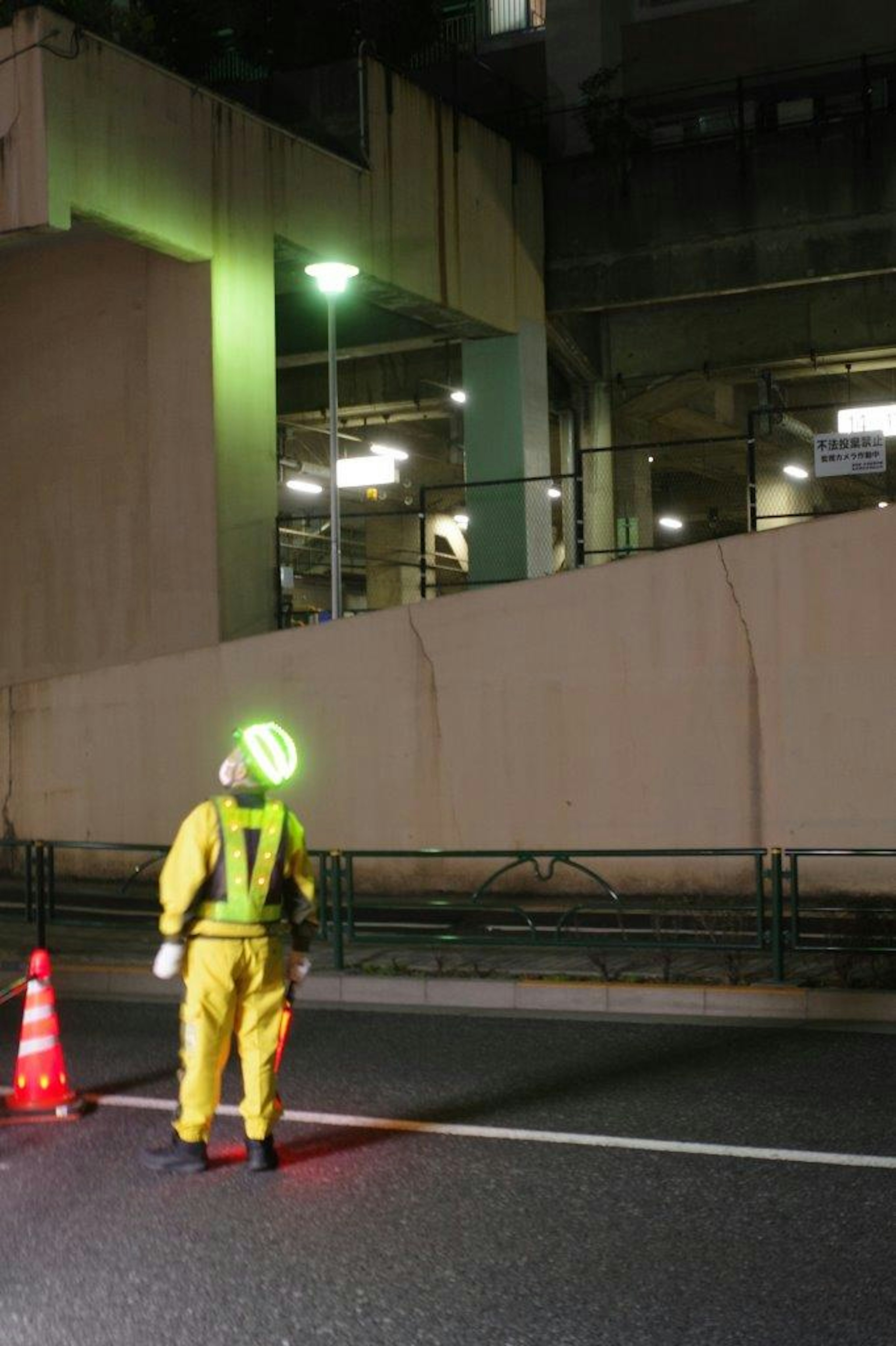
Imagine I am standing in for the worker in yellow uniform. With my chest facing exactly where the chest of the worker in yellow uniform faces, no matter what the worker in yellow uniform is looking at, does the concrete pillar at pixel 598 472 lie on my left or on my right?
on my right

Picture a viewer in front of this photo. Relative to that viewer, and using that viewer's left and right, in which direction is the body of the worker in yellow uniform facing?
facing away from the viewer and to the left of the viewer

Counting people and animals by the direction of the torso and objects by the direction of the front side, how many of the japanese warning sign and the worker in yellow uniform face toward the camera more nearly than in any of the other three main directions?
1

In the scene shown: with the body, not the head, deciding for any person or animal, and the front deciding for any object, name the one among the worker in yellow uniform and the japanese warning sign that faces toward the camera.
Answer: the japanese warning sign

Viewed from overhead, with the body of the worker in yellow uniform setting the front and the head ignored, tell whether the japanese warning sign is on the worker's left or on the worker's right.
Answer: on the worker's right

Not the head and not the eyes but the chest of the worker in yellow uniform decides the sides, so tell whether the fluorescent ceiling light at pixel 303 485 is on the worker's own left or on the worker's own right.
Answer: on the worker's own right

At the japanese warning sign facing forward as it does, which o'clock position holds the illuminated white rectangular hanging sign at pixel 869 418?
The illuminated white rectangular hanging sign is roughly at 6 o'clock from the japanese warning sign.

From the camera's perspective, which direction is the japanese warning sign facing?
toward the camera

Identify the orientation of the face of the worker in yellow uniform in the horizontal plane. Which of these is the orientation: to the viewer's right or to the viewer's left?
to the viewer's left

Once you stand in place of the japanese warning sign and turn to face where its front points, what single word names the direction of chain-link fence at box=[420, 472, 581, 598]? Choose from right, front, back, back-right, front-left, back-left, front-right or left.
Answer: back-right

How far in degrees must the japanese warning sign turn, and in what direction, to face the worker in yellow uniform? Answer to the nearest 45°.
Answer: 0° — it already faces them

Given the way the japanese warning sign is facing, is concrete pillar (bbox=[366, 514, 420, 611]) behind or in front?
behind

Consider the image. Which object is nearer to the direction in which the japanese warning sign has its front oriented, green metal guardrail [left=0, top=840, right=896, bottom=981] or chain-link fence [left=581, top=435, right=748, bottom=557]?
the green metal guardrail

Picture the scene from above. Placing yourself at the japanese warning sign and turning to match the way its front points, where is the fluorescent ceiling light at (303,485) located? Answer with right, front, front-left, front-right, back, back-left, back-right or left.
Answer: back-right

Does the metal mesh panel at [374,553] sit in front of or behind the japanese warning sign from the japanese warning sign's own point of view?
behind

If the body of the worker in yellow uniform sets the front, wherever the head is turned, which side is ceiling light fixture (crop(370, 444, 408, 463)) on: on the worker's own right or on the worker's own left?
on the worker's own right
